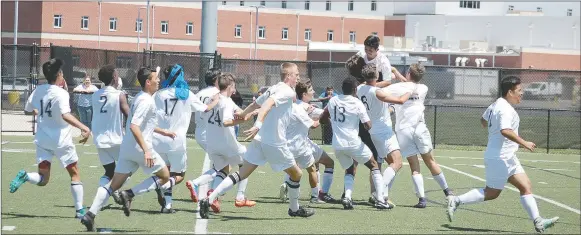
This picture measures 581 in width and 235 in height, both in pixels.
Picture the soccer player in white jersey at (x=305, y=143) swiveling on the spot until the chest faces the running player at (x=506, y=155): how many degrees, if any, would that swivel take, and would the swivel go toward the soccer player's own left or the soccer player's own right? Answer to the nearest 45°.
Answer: approximately 45° to the soccer player's own right

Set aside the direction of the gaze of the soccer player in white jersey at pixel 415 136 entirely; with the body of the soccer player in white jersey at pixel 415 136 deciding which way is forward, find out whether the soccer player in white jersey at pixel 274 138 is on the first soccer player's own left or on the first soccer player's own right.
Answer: on the first soccer player's own left

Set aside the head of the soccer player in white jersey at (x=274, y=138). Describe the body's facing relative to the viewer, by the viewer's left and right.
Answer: facing to the right of the viewer

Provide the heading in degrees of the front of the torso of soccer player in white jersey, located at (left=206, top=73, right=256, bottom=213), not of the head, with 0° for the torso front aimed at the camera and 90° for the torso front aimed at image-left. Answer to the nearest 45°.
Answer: approximately 225°

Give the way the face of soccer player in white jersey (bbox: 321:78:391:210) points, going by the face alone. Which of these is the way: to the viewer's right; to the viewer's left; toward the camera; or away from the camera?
away from the camera

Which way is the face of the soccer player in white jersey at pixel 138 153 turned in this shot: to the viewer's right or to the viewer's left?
to the viewer's right

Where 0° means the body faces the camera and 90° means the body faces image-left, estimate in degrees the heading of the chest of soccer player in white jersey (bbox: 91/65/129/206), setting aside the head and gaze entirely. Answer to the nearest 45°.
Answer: approximately 225°

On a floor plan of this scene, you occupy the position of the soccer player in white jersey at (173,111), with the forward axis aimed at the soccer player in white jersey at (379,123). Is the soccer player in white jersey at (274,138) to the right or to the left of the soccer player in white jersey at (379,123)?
right

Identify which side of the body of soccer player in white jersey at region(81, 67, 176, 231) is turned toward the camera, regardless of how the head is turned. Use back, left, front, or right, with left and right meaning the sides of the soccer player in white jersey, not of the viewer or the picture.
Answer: right

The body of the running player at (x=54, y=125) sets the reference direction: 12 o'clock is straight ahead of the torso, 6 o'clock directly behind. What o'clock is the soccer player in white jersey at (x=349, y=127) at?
The soccer player in white jersey is roughly at 1 o'clock from the running player.

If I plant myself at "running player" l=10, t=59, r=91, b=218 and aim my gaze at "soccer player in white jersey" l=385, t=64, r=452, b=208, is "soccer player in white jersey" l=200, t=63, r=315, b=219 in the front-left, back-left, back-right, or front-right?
front-right

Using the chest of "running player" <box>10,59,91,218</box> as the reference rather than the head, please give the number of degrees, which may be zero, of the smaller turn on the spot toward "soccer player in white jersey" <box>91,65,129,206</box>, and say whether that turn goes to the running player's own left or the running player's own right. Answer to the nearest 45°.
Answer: approximately 45° to the running player's own right

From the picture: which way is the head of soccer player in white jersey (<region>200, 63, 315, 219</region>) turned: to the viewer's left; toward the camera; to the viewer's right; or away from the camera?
to the viewer's right

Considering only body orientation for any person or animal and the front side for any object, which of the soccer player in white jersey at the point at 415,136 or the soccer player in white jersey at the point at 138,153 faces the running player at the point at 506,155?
the soccer player in white jersey at the point at 138,153
